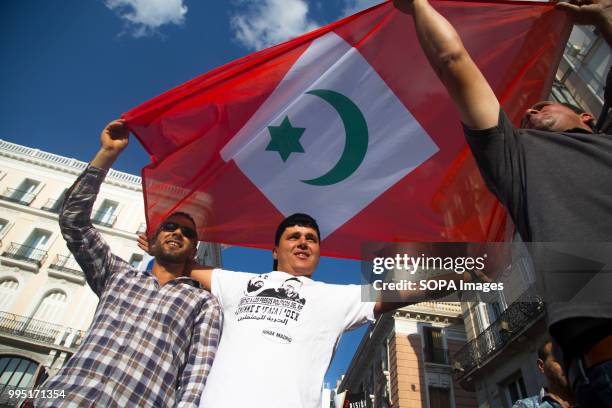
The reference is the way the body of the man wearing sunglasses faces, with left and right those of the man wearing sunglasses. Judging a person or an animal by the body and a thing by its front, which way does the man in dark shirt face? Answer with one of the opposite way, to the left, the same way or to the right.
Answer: to the right

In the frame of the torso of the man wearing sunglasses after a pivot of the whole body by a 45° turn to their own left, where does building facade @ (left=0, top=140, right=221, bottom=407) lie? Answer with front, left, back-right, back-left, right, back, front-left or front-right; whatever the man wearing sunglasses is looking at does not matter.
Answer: back-left

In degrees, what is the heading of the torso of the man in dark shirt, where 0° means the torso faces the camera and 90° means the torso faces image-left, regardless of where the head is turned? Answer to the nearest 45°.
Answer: approximately 45°

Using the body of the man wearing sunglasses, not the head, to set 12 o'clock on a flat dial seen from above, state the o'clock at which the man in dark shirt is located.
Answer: The man in dark shirt is roughly at 11 o'clock from the man wearing sunglasses.

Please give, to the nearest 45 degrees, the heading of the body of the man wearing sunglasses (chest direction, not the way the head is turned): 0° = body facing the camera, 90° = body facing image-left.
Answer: approximately 0°

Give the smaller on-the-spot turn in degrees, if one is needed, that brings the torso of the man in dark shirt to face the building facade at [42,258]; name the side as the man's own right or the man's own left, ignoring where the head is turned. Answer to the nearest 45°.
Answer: approximately 45° to the man's own right

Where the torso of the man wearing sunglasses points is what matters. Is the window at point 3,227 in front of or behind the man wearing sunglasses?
behind

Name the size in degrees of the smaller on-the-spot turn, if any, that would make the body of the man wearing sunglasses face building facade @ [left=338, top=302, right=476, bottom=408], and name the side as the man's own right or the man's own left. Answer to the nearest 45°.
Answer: approximately 135° to the man's own left
